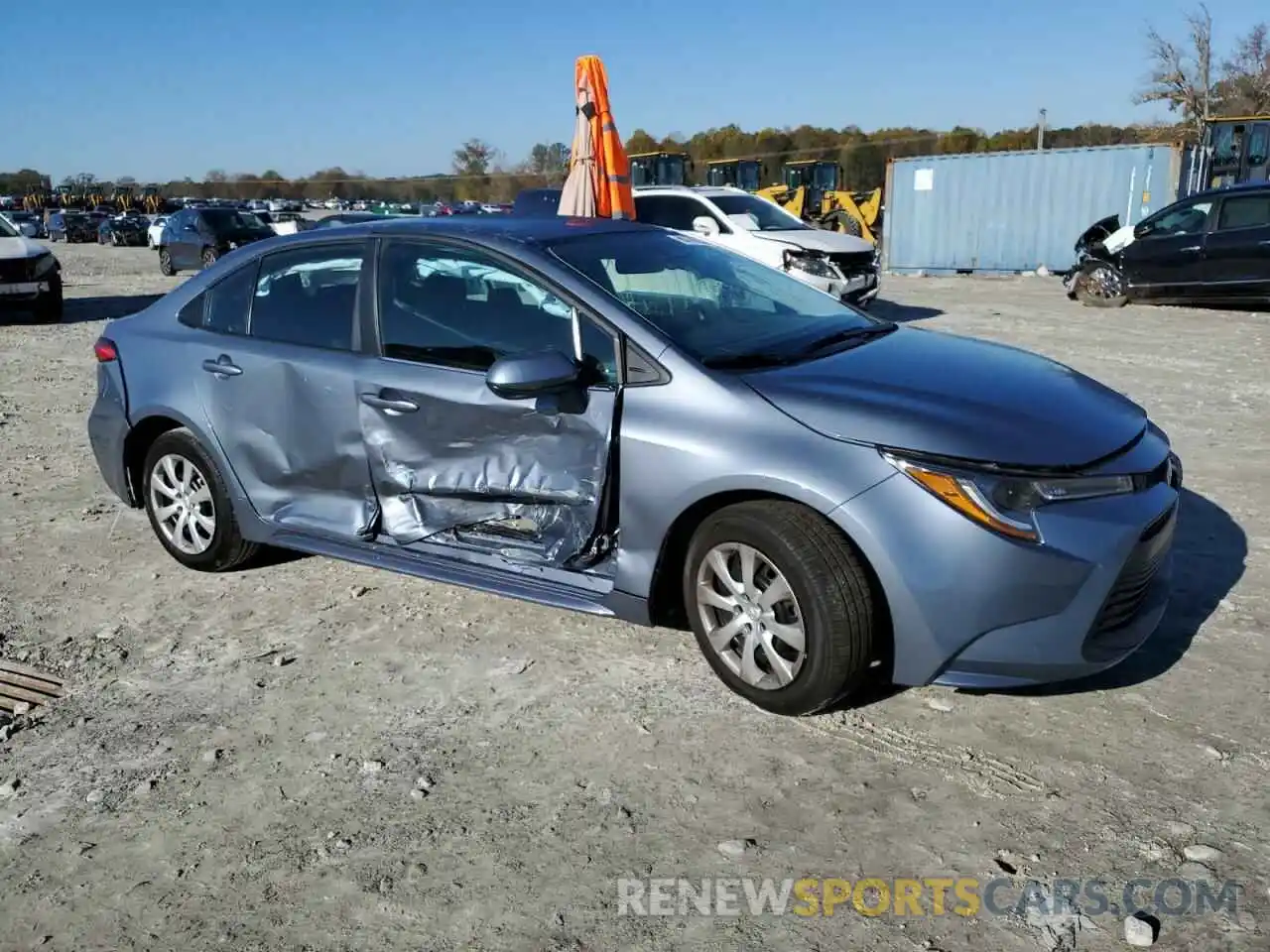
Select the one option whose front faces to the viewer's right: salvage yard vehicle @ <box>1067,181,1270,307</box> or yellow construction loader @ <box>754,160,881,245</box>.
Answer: the yellow construction loader

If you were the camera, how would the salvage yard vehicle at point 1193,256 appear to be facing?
facing to the left of the viewer

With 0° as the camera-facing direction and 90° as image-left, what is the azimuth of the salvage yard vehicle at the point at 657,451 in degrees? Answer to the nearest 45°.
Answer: approximately 315°

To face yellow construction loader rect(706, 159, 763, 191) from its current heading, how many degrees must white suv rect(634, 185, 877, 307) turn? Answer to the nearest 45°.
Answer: approximately 135° to its left

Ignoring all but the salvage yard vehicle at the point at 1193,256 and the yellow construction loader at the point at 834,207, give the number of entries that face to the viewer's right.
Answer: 1

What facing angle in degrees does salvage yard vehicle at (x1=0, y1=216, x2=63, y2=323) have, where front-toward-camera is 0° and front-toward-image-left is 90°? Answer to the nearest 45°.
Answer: approximately 315°

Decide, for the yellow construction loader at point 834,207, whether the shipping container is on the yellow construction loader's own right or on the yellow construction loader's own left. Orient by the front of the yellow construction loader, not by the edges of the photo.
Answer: on the yellow construction loader's own right

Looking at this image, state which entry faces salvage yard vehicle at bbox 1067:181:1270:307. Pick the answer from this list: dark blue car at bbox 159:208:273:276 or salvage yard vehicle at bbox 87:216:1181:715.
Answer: the dark blue car

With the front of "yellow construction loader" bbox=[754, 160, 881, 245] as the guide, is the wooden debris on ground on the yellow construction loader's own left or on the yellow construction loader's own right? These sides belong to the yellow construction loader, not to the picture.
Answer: on the yellow construction loader's own right

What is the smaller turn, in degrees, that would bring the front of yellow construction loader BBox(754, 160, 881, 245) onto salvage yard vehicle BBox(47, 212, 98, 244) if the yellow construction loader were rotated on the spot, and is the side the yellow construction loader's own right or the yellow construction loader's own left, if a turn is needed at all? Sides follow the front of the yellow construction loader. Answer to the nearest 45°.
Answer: approximately 135° to the yellow construction loader's own left
